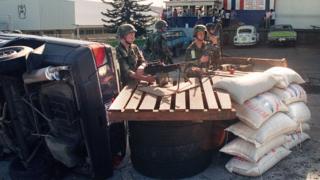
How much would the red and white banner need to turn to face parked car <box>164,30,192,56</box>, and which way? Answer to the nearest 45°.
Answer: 0° — it already faces it

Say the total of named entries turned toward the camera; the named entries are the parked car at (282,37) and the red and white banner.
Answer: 2

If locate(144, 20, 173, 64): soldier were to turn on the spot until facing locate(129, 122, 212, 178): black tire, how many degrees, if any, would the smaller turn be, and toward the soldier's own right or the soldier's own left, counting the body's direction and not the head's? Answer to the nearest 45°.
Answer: approximately 135° to the soldier's own right

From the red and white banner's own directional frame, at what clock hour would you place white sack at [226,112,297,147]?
The white sack is roughly at 12 o'clock from the red and white banner.

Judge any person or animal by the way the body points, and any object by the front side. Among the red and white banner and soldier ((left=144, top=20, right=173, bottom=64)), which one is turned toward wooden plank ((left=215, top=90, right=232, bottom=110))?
the red and white banner

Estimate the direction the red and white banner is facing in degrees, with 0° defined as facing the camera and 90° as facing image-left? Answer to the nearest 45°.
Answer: approximately 0°
